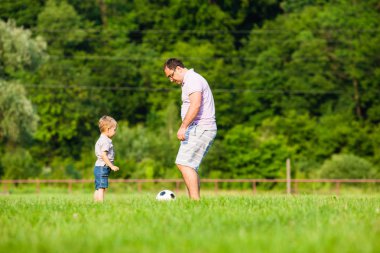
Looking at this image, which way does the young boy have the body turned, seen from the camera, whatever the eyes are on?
to the viewer's right

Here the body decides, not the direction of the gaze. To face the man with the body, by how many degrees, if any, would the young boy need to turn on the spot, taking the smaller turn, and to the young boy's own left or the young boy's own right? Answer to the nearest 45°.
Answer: approximately 45° to the young boy's own right

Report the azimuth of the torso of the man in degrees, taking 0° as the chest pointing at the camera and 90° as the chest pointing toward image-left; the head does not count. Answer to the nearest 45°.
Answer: approximately 90°

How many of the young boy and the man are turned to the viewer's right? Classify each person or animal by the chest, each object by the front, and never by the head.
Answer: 1

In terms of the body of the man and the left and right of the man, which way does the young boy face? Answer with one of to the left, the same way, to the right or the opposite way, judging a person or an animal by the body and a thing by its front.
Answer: the opposite way

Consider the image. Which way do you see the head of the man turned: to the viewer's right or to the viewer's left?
to the viewer's left

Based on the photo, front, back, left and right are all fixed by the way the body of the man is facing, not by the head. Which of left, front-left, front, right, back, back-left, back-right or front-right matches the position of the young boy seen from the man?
front-right
